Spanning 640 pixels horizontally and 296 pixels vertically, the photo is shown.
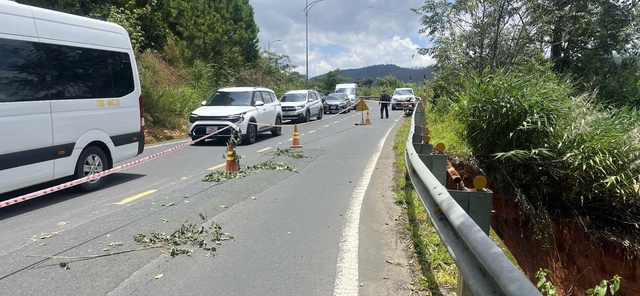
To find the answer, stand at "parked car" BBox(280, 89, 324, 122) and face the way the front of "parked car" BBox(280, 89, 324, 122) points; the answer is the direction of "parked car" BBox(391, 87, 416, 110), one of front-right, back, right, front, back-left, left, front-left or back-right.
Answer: back

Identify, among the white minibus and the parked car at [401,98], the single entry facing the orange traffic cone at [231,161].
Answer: the parked car

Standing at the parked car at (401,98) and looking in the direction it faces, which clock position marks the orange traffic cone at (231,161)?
The orange traffic cone is roughly at 12 o'clock from the parked car.

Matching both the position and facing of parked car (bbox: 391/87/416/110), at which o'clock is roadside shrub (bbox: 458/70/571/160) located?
The roadside shrub is roughly at 12 o'clock from the parked car.

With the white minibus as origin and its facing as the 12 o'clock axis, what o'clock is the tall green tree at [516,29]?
The tall green tree is roughly at 7 o'clock from the white minibus.

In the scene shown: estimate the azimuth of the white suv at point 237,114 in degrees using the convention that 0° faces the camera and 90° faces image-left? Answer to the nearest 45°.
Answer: approximately 45°

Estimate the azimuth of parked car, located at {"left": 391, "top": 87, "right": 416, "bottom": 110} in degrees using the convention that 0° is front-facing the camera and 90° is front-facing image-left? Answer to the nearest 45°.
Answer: approximately 0°

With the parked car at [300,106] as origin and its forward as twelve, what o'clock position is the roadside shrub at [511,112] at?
The roadside shrub is roughly at 10 o'clock from the parked car.

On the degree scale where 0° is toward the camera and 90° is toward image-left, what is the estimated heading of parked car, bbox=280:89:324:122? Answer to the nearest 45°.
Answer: approximately 45°
